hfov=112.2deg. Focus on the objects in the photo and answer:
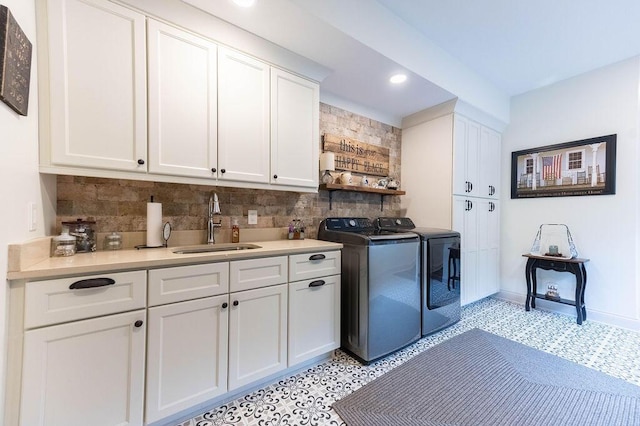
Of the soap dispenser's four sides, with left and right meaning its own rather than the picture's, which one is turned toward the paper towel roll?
right

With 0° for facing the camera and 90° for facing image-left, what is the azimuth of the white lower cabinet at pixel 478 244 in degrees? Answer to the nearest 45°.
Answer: approximately 315°

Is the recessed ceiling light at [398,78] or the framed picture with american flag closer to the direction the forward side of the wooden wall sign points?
the recessed ceiling light

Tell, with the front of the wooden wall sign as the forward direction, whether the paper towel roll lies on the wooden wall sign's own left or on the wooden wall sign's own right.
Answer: on the wooden wall sign's own right

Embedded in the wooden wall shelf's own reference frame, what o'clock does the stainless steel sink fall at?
The stainless steel sink is roughly at 3 o'clock from the wooden wall shelf.

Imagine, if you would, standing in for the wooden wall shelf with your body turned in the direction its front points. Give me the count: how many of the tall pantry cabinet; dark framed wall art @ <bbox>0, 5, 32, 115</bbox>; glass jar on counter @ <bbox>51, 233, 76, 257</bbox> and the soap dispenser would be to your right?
3

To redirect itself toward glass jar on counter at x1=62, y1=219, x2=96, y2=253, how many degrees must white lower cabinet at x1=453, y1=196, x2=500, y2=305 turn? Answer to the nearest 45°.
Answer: approximately 90° to its right
